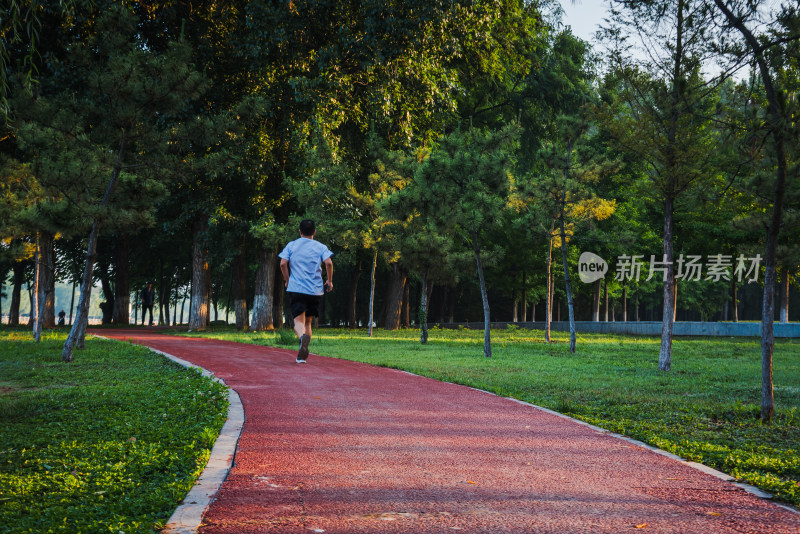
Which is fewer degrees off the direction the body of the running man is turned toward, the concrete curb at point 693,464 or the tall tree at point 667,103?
the tall tree

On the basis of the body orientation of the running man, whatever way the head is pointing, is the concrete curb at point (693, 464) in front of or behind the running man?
behind

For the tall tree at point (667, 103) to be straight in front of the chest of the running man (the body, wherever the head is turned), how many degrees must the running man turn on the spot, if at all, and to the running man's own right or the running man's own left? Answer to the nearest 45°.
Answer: approximately 90° to the running man's own right

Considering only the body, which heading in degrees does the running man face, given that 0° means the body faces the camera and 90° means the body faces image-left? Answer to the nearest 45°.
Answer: approximately 180°

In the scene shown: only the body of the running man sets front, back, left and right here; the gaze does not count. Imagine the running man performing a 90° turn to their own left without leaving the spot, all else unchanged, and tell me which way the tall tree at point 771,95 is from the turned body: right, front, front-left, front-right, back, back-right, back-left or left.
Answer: back-left

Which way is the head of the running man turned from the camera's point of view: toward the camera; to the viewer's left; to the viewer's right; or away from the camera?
away from the camera

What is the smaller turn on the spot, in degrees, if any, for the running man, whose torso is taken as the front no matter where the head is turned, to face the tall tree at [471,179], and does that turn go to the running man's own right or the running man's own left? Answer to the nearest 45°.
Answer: approximately 45° to the running man's own right

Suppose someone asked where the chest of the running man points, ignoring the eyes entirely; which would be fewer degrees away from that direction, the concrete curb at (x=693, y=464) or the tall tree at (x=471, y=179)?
the tall tree
